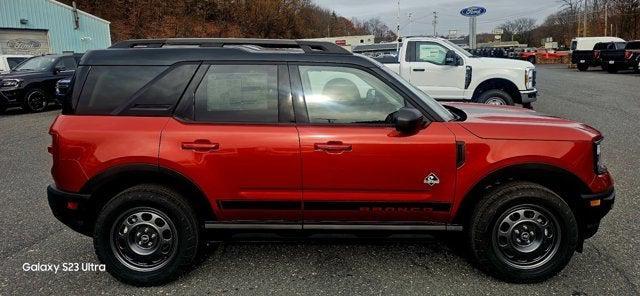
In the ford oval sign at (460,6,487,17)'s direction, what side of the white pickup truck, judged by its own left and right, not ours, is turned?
left

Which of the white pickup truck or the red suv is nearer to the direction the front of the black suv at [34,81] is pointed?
the red suv

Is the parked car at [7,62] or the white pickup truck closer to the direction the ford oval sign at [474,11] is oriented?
the white pickup truck

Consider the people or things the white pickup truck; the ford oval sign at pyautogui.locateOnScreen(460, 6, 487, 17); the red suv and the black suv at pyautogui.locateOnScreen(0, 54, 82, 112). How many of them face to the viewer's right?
2

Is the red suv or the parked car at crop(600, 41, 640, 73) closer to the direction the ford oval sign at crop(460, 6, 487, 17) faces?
the red suv

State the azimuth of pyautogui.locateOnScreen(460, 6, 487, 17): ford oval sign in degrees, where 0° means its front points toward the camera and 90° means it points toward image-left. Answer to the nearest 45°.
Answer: approximately 0°

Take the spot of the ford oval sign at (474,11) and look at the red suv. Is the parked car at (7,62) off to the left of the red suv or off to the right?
right

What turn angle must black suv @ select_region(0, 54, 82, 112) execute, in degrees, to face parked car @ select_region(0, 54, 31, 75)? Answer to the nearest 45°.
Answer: approximately 135° to its right

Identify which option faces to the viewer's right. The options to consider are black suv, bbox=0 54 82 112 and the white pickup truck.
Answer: the white pickup truck

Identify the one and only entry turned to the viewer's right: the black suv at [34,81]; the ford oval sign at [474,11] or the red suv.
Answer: the red suv

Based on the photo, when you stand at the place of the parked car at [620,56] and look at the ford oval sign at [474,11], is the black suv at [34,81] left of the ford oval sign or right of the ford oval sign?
left

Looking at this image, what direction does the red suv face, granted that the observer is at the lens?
facing to the right of the viewer

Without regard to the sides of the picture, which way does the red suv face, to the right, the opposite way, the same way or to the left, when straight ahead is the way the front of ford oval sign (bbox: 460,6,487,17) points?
to the left

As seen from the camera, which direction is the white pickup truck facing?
to the viewer's right
